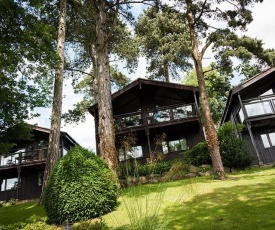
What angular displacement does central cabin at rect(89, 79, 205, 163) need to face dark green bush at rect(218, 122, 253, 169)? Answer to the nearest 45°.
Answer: approximately 45° to its left

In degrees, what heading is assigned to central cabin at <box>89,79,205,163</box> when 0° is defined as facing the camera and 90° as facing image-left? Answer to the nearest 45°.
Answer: approximately 0°

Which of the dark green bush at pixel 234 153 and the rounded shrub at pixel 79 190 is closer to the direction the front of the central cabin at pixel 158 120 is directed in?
the rounded shrub

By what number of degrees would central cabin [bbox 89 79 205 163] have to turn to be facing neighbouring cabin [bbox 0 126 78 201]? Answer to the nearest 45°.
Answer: approximately 90° to its right

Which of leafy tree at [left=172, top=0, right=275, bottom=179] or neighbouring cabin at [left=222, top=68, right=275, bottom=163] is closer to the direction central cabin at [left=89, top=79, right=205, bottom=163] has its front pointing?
the leafy tree
